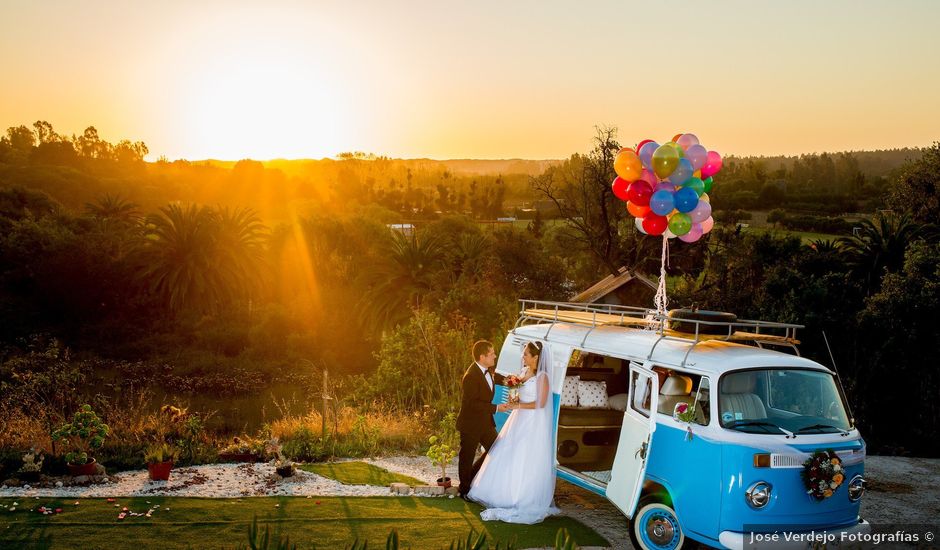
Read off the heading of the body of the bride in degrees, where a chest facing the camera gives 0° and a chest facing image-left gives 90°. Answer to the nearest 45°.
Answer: approximately 90°

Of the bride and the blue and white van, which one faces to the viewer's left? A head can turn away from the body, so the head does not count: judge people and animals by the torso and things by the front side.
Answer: the bride

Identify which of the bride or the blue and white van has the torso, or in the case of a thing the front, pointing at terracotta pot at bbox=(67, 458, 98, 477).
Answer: the bride

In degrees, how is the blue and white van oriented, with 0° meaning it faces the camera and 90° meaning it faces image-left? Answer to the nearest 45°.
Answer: approximately 315°

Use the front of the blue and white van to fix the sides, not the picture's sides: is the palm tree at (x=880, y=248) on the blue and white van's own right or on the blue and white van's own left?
on the blue and white van's own left

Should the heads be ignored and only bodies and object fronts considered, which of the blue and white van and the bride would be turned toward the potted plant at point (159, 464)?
the bride

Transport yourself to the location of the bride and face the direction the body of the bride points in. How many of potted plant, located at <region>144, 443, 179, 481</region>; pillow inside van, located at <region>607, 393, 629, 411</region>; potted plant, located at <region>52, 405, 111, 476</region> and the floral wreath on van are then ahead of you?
2

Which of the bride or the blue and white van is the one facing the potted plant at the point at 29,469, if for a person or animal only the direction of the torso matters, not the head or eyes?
the bride

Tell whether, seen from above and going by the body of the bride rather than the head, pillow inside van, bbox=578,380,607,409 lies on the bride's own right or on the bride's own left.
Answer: on the bride's own right

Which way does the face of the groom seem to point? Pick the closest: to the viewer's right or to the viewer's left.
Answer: to the viewer's right

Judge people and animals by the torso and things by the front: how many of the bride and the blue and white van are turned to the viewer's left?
1
